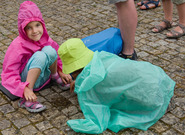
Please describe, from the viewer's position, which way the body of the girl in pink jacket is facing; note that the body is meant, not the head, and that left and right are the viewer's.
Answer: facing the viewer and to the right of the viewer

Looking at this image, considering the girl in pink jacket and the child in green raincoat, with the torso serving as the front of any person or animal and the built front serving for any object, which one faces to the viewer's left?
the child in green raincoat

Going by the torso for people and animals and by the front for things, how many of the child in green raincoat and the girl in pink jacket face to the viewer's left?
1

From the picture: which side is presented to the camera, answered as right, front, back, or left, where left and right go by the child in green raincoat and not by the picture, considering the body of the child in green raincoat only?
left

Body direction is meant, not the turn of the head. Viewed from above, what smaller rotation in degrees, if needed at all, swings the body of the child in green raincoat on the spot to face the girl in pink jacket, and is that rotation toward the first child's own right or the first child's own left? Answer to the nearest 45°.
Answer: approximately 45° to the first child's own right
